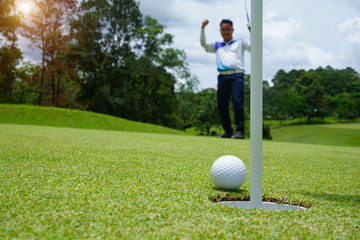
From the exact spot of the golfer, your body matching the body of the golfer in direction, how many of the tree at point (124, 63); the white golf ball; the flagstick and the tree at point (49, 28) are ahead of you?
2

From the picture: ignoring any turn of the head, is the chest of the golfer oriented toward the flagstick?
yes

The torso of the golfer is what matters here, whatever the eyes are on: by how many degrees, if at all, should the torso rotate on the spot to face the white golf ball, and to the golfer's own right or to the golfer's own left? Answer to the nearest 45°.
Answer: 0° — they already face it

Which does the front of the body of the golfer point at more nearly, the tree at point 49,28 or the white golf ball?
the white golf ball

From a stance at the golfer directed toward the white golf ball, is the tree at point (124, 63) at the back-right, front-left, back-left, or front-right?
back-right

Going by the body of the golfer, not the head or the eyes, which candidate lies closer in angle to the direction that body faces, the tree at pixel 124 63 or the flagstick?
the flagstick

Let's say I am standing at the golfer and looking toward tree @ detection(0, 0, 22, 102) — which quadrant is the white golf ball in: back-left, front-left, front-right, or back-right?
back-left

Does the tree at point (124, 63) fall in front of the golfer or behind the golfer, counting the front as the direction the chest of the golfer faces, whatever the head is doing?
behind

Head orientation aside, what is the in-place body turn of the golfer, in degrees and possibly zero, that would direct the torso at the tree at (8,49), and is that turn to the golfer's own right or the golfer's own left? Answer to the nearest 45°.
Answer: approximately 135° to the golfer's own right

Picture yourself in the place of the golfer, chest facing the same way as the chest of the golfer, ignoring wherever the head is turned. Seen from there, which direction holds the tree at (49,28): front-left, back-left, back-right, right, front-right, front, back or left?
back-right

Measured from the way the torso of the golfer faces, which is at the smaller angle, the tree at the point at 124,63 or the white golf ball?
the white golf ball

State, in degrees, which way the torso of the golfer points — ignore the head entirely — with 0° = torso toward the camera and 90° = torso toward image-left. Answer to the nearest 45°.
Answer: approximately 0°
